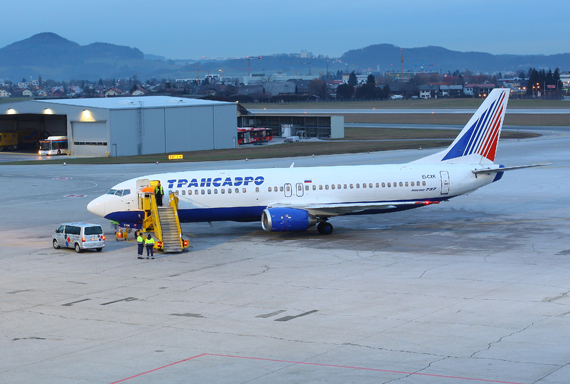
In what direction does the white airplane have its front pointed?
to the viewer's left

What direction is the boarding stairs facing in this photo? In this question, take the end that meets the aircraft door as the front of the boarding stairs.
away from the camera
